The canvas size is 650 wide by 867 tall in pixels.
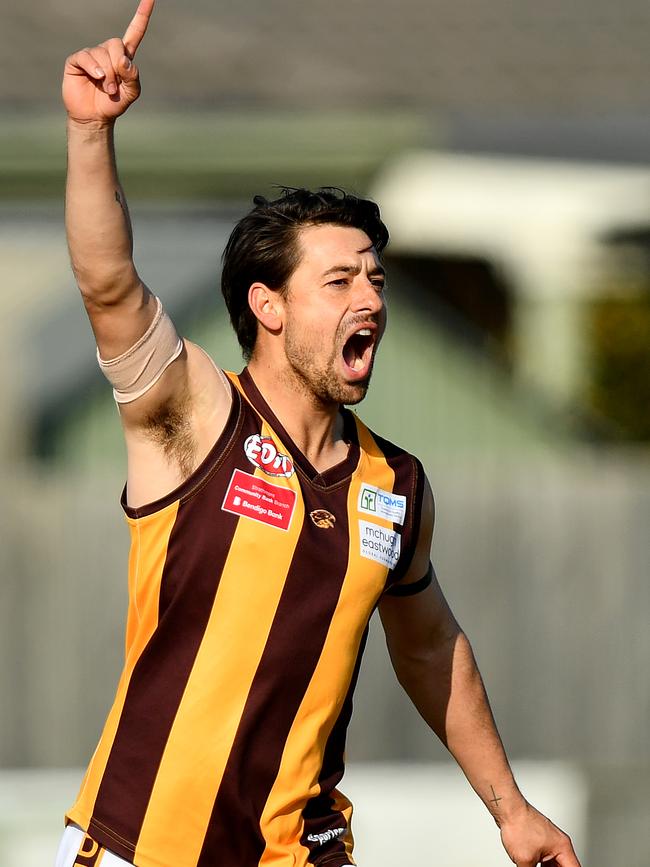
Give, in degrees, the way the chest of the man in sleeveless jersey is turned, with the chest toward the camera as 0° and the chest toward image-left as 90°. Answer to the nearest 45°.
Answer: approximately 315°
